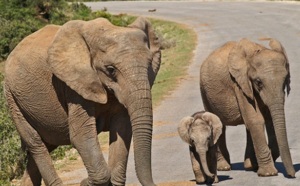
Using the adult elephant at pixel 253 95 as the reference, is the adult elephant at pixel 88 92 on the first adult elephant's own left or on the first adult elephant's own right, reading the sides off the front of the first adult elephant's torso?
on the first adult elephant's own right

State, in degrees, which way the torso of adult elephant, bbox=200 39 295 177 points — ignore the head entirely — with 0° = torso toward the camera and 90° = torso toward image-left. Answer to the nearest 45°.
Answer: approximately 315°

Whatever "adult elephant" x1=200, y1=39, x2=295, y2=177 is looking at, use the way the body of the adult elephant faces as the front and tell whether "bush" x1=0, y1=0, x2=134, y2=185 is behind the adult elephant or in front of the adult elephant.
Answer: behind

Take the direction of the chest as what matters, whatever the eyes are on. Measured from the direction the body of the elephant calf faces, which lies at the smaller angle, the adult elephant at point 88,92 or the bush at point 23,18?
the adult elephant
